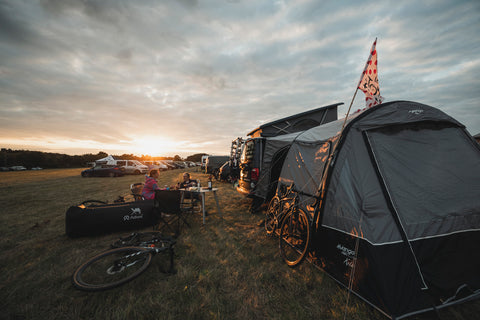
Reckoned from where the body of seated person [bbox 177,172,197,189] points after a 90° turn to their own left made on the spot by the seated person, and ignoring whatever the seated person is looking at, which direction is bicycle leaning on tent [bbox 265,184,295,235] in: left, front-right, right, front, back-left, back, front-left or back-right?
front

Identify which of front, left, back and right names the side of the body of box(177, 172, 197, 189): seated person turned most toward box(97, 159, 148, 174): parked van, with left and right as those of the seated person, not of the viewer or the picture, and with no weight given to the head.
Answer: back

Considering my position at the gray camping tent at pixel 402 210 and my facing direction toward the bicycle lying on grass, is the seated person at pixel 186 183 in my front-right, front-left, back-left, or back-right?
front-right

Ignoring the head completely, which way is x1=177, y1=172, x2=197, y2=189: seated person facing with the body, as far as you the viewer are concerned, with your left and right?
facing the viewer and to the left of the viewer

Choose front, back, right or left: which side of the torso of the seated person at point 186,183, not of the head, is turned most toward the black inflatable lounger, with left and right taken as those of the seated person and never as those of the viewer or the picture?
front

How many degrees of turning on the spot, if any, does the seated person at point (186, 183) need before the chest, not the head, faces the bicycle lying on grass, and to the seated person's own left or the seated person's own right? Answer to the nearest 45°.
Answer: approximately 45° to the seated person's own left

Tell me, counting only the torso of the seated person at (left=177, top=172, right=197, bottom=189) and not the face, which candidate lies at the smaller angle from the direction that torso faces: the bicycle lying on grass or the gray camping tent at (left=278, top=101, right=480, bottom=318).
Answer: the bicycle lying on grass

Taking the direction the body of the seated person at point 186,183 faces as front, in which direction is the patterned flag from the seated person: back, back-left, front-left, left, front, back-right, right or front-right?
left

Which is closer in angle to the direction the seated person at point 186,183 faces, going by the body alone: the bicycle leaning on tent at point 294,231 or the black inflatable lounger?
the black inflatable lounger

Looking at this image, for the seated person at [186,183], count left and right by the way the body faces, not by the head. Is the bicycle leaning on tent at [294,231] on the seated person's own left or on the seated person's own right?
on the seated person's own left

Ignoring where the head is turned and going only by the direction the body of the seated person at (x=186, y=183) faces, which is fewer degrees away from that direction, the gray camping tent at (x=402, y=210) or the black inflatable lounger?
the black inflatable lounger
